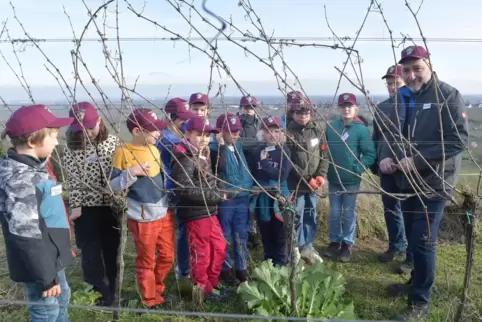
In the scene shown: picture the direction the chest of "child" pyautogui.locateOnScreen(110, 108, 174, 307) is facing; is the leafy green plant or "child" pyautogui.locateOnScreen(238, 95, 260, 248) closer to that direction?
the leafy green plant

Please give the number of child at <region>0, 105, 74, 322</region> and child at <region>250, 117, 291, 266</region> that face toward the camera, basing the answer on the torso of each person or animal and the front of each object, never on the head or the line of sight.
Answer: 1

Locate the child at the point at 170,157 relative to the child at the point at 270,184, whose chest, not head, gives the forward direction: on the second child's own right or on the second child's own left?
on the second child's own right

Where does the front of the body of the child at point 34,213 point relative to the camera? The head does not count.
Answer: to the viewer's right

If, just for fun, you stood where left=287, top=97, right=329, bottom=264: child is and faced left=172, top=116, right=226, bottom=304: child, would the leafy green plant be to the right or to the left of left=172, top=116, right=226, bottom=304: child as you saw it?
left

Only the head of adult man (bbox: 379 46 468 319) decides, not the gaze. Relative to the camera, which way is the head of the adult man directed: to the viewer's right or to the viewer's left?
to the viewer's left

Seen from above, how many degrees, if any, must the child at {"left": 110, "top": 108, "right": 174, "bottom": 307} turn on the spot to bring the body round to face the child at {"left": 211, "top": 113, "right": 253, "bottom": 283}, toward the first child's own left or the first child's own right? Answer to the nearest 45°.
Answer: approximately 90° to the first child's own left

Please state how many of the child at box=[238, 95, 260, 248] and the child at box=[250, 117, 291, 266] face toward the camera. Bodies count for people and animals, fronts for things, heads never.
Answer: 2

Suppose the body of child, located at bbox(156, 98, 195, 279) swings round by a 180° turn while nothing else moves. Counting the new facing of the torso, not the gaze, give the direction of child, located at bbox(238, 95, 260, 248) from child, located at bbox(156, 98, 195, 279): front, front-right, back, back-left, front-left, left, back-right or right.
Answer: right
